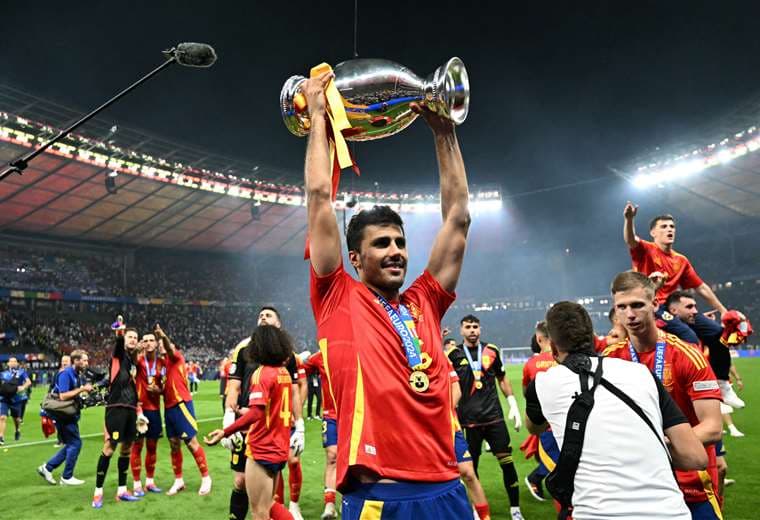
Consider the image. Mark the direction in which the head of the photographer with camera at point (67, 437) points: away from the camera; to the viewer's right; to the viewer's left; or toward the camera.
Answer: to the viewer's right

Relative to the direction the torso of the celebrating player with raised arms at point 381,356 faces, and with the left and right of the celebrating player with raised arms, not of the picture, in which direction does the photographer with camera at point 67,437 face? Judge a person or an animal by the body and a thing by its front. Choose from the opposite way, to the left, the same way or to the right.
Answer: to the left

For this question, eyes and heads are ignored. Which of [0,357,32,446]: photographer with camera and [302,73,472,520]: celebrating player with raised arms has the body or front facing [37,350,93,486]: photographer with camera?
[0,357,32,446]: photographer with camera

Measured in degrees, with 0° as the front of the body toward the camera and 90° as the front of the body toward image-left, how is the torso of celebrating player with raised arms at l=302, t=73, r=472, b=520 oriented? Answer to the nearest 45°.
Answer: approximately 315°

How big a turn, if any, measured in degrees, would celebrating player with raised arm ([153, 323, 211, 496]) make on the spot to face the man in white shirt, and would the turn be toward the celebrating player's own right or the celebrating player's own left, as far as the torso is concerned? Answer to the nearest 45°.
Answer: approximately 45° to the celebrating player's own left

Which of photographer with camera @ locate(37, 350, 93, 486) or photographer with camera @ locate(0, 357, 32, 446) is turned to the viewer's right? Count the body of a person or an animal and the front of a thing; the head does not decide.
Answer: photographer with camera @ locate(37, 350, 93, 486)

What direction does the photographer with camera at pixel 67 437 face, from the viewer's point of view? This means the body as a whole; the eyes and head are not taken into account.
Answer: to the viewer's right

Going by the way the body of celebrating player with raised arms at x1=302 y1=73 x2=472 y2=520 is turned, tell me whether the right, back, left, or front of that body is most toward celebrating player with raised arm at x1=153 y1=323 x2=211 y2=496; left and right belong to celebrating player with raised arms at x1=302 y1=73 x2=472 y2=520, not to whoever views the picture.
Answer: back

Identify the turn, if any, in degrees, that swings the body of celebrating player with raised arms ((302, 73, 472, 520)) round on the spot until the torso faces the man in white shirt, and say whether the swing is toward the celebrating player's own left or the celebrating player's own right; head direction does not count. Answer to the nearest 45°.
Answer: approximately 45° to the celebrating player's own left

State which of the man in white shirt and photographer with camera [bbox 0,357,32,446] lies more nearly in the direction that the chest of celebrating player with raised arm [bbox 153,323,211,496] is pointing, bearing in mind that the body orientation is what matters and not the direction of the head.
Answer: the man in white shirt
